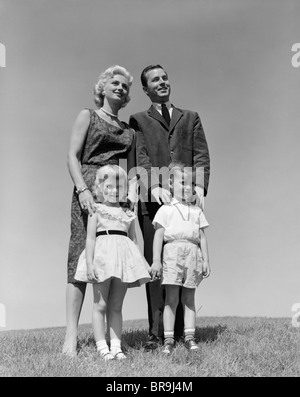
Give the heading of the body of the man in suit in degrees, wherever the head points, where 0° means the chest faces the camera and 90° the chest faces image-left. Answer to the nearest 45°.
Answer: approximately 0°

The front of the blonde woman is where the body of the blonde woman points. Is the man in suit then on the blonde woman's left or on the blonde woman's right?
on the blonde woman's left

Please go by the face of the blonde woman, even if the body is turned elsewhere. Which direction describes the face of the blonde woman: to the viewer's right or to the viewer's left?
to the viewer's right

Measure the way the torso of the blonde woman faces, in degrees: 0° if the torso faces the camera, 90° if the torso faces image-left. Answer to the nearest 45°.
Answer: approximately 315°

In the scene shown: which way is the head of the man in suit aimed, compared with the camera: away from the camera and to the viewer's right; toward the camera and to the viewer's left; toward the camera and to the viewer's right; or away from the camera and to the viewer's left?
toward the camera and to the viewer's right

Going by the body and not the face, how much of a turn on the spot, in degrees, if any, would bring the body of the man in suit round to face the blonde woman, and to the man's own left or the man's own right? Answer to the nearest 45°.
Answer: approximately 45° to the man's own right
